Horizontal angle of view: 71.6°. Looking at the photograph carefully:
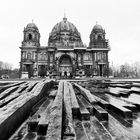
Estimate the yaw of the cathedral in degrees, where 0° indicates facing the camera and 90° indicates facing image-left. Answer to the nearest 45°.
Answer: approximately 0°
